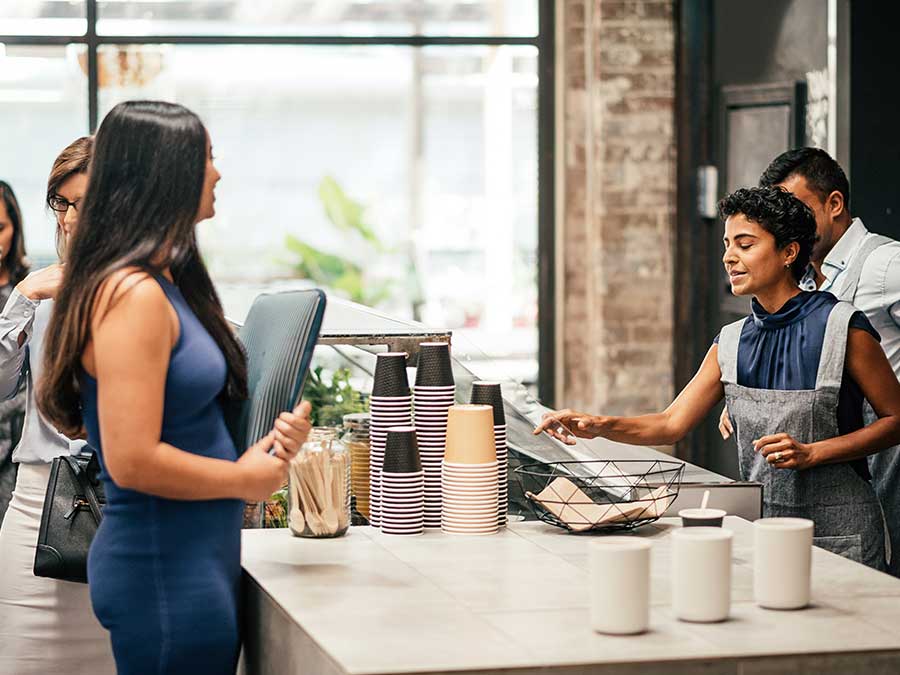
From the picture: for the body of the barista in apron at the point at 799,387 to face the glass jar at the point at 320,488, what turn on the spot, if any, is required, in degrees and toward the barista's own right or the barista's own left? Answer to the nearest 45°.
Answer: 0° — they already face it

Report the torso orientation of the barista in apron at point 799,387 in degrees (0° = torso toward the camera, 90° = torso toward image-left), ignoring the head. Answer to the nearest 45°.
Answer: approximately 45°

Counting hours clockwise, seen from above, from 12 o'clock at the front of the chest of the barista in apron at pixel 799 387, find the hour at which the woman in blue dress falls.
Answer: The woman in blue dress is roughly at 12 o'clock from the barista in apron.

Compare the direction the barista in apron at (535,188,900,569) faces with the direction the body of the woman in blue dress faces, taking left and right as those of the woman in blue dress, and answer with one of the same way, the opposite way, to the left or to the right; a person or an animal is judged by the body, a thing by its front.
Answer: the opposite way

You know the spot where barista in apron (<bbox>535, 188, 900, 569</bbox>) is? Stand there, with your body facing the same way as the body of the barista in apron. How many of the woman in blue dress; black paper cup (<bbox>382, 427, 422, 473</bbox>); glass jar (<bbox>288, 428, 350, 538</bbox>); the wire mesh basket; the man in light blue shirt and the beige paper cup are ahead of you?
5

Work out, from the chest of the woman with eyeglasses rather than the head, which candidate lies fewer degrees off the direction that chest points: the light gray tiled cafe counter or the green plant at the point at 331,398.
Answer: the light gray tiled cafe counter

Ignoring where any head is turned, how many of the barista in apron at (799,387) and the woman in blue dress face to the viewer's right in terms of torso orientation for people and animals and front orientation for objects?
1

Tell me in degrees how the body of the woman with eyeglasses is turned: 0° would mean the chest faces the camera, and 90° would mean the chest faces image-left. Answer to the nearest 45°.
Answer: approximately 315°

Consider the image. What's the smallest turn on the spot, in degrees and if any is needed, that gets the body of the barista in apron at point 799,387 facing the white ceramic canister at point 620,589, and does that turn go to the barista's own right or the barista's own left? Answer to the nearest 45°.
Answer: approximately 45° to the barista's own left

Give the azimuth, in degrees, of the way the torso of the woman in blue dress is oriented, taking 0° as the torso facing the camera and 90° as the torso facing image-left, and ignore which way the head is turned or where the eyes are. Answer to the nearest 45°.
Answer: approximately 270°

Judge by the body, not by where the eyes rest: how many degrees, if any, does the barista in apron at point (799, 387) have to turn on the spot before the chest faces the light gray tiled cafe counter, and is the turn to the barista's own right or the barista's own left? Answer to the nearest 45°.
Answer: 0° — they already face it

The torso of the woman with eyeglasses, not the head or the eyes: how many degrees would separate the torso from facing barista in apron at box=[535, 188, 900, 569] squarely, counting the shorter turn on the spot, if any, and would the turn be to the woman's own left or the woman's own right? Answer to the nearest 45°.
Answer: approximately 45° to the woman's own left

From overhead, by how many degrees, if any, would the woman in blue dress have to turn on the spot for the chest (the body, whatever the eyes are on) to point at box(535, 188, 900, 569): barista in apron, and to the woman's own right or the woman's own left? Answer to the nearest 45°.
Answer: approximately 45° to the woman's own left
